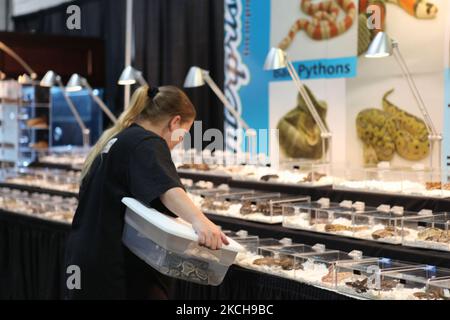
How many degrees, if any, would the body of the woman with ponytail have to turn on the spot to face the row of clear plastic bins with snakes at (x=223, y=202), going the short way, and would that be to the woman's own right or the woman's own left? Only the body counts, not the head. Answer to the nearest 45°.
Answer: approximately 45° to the woman's own left

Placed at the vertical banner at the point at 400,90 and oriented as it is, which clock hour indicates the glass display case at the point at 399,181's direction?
The glass display case is roughly at 12 o'clock from the vertical banner.

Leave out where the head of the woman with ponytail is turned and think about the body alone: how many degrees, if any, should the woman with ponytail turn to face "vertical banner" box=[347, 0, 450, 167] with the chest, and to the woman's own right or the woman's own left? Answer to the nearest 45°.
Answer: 0° — they already face it

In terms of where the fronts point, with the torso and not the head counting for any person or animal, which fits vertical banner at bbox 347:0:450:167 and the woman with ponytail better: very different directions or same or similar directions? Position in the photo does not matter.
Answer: very different directions

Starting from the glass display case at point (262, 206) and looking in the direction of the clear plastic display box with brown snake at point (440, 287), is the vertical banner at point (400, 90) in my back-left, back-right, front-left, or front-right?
back-left

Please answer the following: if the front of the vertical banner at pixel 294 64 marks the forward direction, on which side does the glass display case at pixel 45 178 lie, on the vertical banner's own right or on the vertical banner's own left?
on the vertical banner's own right

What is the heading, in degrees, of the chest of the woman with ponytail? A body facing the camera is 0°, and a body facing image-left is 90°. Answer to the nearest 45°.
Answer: approximately 225°

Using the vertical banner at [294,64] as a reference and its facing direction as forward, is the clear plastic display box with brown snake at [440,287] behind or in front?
in front

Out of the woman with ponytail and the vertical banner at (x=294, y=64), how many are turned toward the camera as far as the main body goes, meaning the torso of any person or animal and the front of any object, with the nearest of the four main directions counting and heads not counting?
1

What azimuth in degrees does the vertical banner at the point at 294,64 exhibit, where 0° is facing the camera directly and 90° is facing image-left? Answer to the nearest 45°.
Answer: approximately 0°

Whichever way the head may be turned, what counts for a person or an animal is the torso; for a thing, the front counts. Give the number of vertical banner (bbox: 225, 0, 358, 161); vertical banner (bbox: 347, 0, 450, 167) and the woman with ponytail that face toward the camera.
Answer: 2

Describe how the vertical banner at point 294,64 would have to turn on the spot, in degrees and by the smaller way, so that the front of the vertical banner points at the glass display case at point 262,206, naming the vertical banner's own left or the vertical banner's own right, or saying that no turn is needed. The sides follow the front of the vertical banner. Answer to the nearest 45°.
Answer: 0° — it already faces it

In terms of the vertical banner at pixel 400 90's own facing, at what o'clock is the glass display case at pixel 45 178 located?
The glass display case is roughly at 3 o'clock from the vertical banner.

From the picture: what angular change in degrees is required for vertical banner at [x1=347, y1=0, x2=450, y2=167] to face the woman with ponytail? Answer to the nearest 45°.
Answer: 0° — it already faces them

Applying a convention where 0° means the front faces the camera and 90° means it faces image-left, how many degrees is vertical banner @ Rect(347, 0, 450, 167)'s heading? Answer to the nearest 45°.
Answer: approximately 0°
